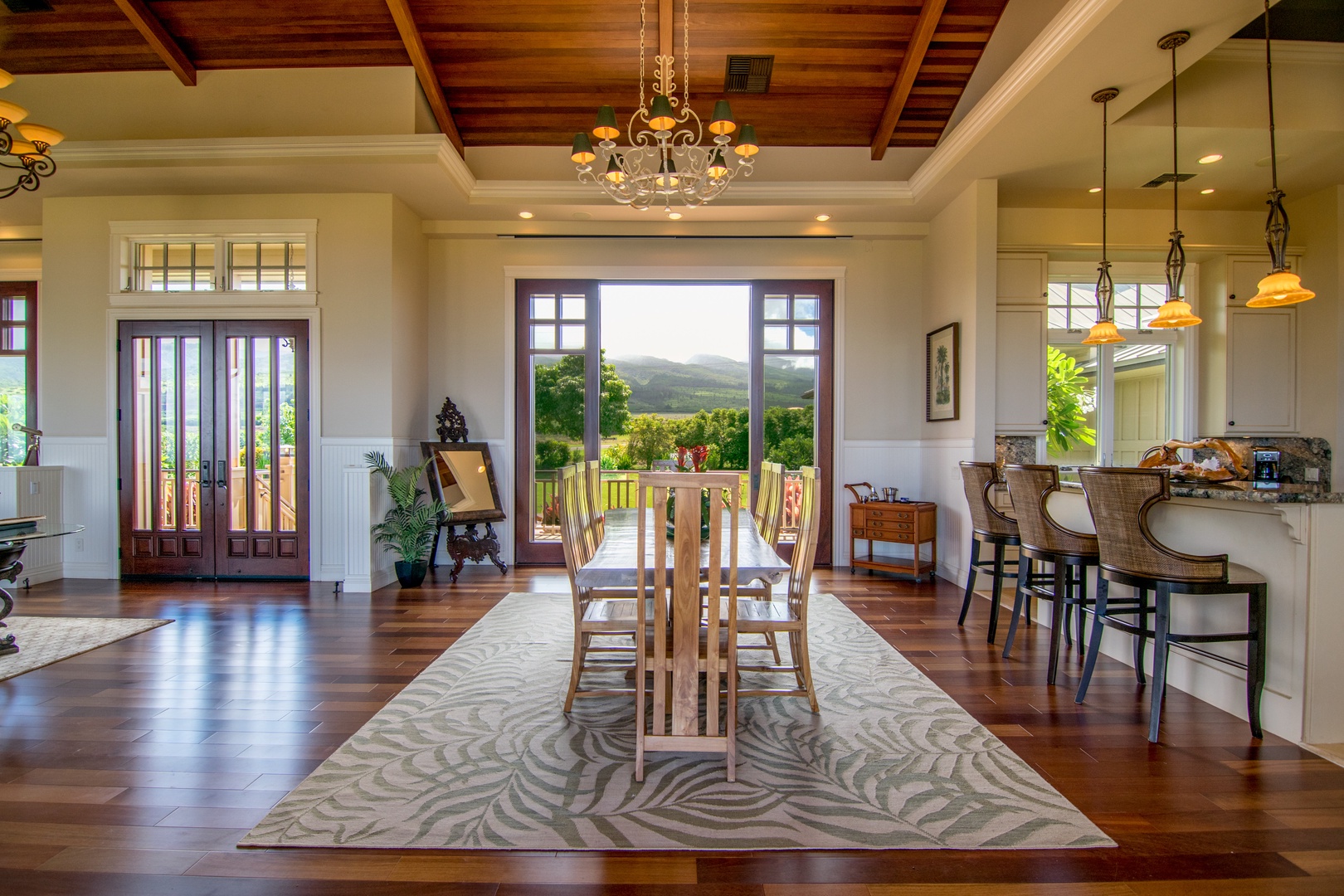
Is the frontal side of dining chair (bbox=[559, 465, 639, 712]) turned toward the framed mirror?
no

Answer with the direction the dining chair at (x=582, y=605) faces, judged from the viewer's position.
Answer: facing to the right of the viewer

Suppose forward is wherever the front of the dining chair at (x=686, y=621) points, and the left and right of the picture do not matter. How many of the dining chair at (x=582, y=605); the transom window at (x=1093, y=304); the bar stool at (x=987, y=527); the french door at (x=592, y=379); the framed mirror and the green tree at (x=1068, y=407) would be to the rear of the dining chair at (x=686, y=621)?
0

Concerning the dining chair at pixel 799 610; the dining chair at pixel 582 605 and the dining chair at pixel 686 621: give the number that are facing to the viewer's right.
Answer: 1

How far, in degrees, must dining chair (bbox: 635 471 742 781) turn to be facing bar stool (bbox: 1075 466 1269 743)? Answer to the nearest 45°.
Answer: approximately 90° to its right

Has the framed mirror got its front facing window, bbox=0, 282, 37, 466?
no

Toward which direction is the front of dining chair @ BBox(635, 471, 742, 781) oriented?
away from the camera

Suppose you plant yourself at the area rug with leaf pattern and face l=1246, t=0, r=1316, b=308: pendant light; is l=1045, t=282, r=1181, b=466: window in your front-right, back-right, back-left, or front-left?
front-left

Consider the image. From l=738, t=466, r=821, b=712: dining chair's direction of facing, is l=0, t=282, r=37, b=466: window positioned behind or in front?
in front

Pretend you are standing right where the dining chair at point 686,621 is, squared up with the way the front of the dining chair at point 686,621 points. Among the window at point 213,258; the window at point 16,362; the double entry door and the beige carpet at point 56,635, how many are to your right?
0

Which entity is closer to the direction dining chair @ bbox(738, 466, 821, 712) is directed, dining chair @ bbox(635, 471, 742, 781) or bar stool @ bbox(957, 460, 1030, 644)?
the dining chair

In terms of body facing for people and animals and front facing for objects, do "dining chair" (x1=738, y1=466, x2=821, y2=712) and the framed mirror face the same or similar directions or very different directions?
very different directions

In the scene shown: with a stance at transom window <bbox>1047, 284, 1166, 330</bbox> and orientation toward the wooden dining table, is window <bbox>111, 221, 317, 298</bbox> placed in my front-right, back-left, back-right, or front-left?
front-right

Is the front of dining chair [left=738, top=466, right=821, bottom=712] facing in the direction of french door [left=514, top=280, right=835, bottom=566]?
no

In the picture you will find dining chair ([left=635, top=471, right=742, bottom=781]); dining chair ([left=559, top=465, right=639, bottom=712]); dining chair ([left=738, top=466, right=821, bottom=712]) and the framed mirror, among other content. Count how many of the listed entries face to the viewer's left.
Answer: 1

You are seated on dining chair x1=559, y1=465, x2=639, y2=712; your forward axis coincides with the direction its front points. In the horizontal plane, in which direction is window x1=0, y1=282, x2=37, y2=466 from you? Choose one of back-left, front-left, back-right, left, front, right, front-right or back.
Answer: back-left

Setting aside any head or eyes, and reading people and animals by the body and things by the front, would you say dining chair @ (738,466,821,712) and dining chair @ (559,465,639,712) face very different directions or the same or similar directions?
very different directions

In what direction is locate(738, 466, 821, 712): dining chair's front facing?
to the viewer's left
